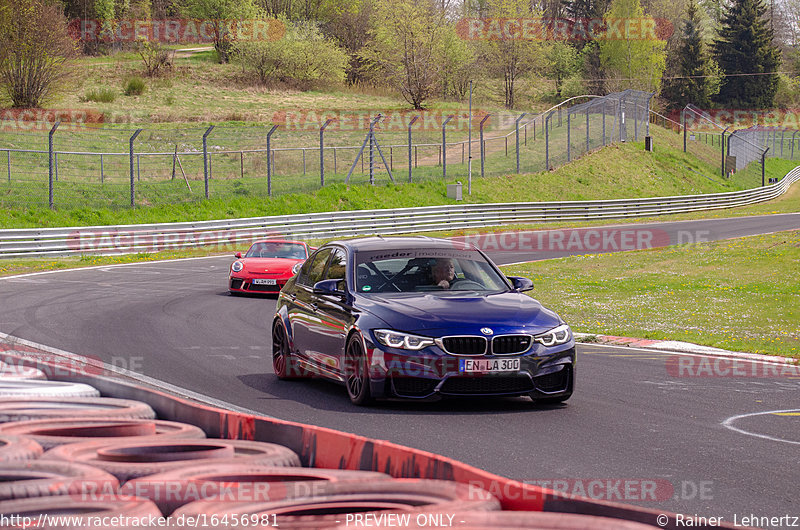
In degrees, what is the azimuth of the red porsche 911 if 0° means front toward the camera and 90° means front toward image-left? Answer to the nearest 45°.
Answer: approximately 0°

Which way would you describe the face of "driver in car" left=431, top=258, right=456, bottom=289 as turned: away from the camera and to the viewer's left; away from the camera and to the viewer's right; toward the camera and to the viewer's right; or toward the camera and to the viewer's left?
toward the camera and to the viewer's right

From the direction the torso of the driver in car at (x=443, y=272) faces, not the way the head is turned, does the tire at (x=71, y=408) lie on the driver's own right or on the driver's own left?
on the driver's own right

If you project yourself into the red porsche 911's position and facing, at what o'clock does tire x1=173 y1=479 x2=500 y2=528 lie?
The tire is roughly at 12 o'clock from the red porsche 911.

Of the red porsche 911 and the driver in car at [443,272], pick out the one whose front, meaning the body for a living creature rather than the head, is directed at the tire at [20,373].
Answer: the red porsche 911

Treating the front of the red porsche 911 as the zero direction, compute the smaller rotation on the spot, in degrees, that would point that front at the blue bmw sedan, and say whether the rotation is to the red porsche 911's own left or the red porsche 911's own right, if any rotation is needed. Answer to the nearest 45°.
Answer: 0° — it already faces it
